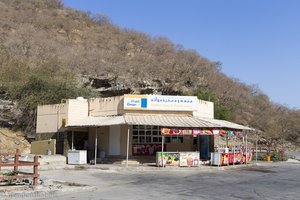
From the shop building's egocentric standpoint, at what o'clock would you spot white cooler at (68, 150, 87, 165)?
The white cooler is roughly at 2 o'clock from the shop building.

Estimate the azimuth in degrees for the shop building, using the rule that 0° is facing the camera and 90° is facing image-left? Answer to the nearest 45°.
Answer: approximately 0°
